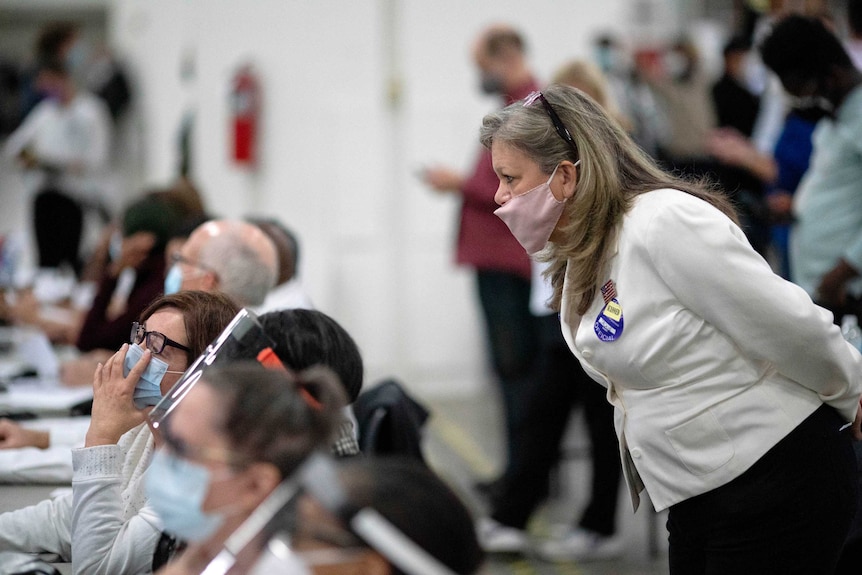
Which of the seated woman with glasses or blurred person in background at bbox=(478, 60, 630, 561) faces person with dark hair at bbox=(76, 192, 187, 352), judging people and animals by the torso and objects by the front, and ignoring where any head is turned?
the blurred person in background

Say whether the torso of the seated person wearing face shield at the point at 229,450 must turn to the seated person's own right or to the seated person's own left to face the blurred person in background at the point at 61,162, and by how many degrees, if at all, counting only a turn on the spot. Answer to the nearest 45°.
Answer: approximately 90° to the seated person's own right

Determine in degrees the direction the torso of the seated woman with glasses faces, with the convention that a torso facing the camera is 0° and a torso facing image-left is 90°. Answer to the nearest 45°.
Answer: approximately 45°

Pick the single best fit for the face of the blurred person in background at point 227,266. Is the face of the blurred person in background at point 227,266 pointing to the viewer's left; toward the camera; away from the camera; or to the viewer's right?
to the viewer's left

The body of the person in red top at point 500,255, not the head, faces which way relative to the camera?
to the viewer's left

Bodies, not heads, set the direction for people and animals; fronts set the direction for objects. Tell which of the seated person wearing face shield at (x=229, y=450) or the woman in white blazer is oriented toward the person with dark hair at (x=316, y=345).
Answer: the woman in white blazer

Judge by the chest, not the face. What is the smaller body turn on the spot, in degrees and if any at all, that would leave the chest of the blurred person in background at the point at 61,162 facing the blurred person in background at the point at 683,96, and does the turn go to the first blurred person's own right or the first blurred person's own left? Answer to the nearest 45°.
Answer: approximately 90° to the first blurred person's own left

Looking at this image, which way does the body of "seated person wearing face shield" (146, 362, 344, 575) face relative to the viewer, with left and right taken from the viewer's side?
facing to the left of the viewer

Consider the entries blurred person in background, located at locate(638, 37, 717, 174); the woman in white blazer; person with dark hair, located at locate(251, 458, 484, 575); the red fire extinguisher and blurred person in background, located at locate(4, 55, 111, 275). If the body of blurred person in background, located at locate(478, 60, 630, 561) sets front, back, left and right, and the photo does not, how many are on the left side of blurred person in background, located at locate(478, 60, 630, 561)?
2

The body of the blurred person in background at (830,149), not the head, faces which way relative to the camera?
to the viewer's left

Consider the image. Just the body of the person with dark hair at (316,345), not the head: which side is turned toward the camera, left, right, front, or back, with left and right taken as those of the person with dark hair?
left

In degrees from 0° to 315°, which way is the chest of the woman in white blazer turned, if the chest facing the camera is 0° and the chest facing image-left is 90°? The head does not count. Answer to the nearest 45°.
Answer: approximately 90°
